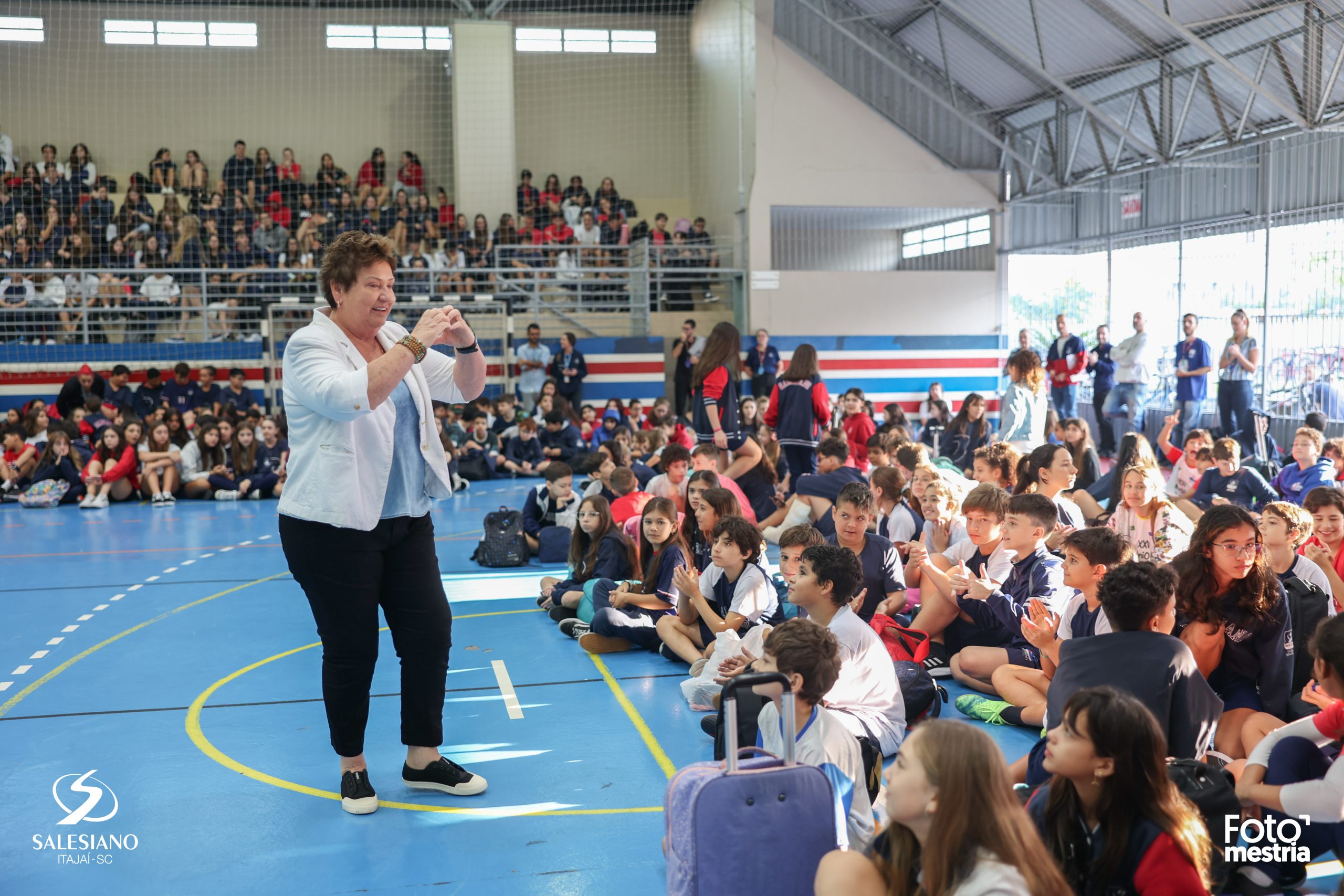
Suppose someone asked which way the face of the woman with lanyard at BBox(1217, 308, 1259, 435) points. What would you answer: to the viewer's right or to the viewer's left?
to the viewer's left

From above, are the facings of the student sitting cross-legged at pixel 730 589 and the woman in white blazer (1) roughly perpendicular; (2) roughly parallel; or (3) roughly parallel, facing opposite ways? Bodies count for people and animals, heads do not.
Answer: roughly perpendicular

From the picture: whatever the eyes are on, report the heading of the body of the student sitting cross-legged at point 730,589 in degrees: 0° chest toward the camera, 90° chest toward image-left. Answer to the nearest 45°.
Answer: approximately 45°

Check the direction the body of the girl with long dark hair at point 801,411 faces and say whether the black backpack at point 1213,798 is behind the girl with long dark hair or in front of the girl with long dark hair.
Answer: behind

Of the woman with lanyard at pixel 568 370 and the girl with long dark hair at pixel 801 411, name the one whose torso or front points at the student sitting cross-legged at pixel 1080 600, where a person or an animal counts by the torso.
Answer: the woman with lanyard

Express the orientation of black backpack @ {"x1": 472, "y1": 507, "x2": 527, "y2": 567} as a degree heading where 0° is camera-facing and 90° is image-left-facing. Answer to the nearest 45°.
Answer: approximately 0°

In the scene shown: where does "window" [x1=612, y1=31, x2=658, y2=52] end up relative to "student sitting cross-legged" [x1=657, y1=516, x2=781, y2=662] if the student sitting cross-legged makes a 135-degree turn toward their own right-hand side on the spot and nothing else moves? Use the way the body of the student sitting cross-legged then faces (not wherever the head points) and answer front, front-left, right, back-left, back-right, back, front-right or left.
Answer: front

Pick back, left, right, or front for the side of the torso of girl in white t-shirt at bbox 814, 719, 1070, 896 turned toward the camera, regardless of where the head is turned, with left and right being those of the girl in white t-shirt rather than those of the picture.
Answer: left

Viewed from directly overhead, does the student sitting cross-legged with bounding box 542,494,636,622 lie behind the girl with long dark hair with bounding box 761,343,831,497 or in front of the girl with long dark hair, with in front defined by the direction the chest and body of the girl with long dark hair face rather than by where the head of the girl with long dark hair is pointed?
behind

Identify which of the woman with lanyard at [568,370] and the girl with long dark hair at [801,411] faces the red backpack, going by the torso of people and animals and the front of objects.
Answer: the woman with lanyard
